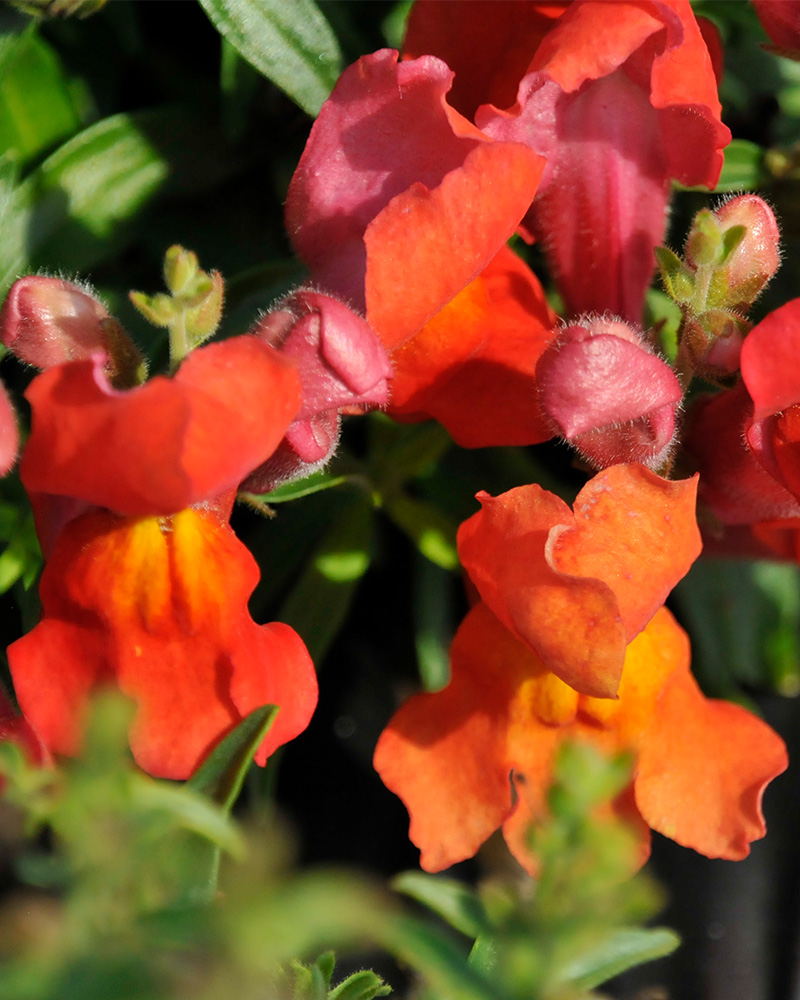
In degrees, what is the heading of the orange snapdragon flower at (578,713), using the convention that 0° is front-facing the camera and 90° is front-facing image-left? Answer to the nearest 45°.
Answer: approximately 0°
